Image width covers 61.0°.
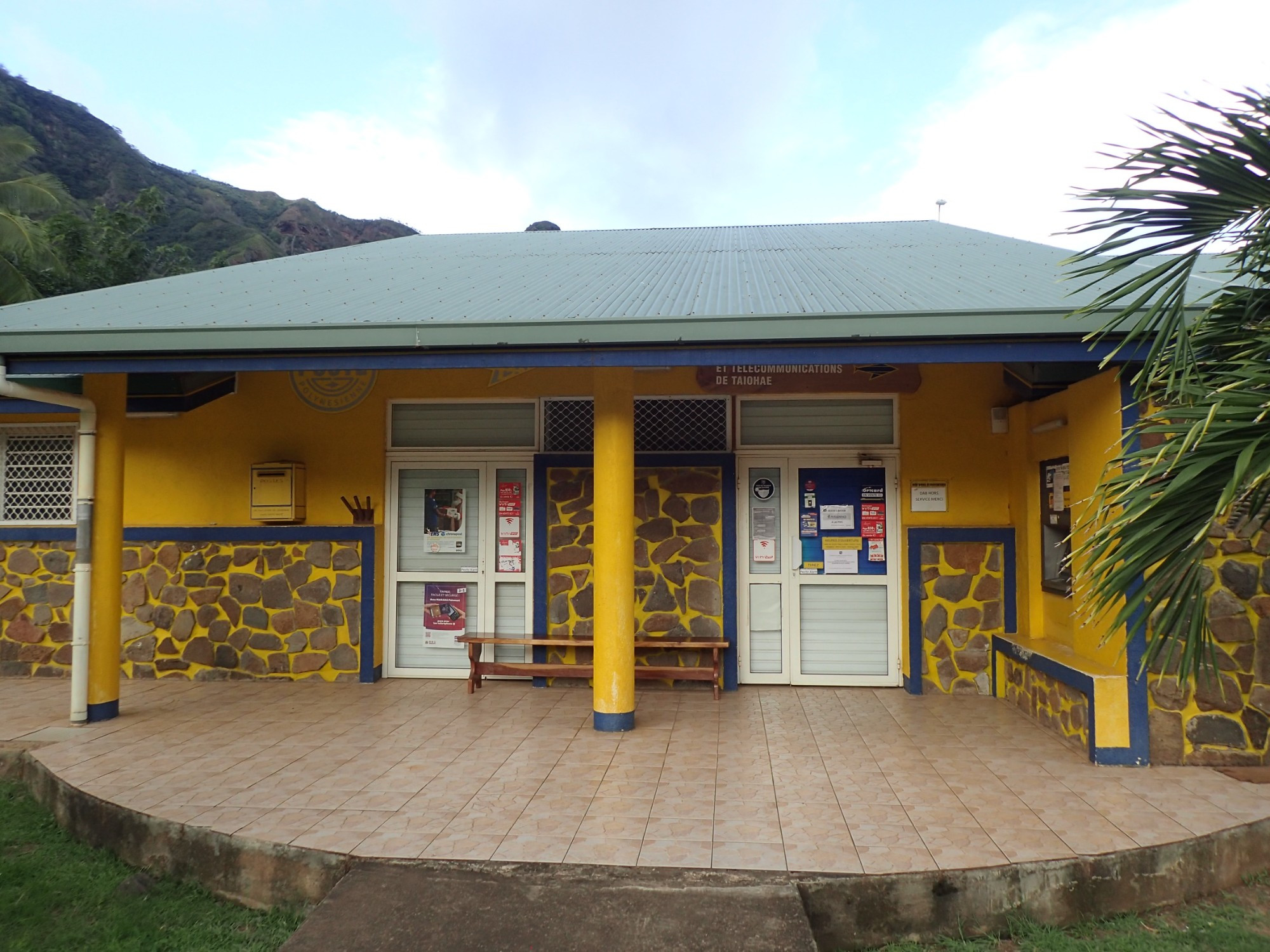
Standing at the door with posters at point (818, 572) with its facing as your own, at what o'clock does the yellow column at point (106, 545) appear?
The yellow column is roughly at 2 o'clock from the door with posters.

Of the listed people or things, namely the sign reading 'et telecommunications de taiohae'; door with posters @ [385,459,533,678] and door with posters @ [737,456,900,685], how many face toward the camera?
3

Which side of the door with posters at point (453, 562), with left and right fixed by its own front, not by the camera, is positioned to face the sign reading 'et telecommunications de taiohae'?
left

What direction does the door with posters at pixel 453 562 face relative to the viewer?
toward the camera

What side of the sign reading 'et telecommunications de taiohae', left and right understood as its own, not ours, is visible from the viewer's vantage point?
front

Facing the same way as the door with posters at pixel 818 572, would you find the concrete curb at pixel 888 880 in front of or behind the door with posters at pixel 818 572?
in front

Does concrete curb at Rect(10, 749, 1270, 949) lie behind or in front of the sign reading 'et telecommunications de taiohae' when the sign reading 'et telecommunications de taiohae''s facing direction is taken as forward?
in front

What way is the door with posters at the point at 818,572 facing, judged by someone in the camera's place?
facing the viewer

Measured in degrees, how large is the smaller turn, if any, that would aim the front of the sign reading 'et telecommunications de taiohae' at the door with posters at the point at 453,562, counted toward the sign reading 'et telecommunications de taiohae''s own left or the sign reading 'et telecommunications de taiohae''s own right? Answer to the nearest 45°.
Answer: approximately 90° to the sign reading 'et telecommunications de taiohae''s own right

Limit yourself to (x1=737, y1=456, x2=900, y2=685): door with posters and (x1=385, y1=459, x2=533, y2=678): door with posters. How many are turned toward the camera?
2

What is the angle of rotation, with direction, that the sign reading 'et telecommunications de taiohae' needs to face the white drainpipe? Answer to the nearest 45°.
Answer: approximately 45° to its right
